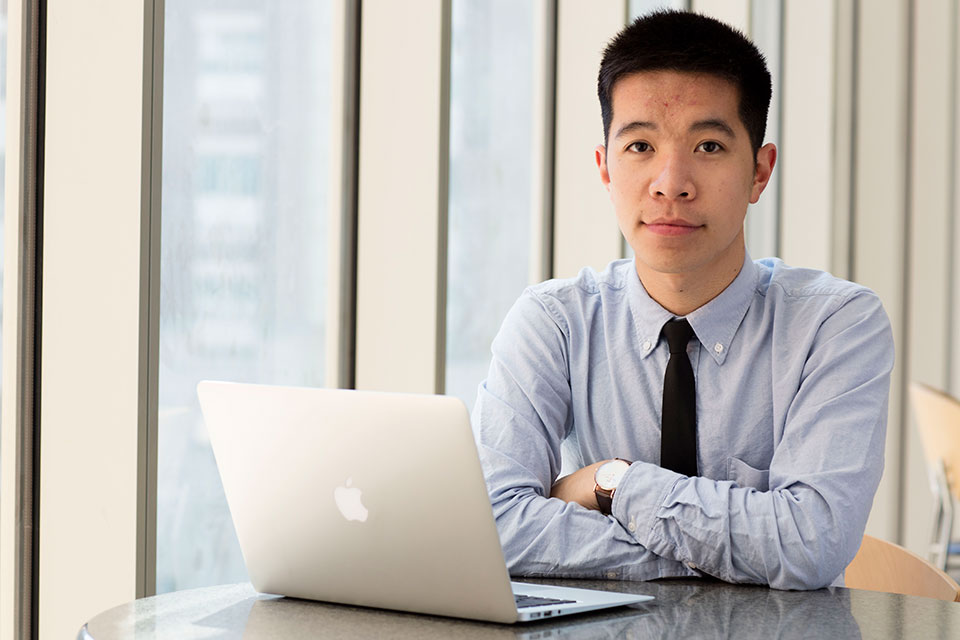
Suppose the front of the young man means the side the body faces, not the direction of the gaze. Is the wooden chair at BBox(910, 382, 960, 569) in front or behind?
behind

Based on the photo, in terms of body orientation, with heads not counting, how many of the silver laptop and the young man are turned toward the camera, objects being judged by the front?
1

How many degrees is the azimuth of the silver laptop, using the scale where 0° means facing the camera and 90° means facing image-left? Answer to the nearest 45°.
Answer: approximately 225°

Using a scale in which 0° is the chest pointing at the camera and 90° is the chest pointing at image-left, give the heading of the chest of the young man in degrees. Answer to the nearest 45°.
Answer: approximately 0°

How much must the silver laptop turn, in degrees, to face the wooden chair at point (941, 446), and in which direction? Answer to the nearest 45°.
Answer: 0° — it already faces it
